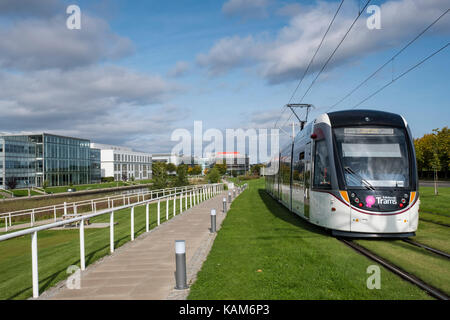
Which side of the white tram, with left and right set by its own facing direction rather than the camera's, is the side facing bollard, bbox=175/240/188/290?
right
